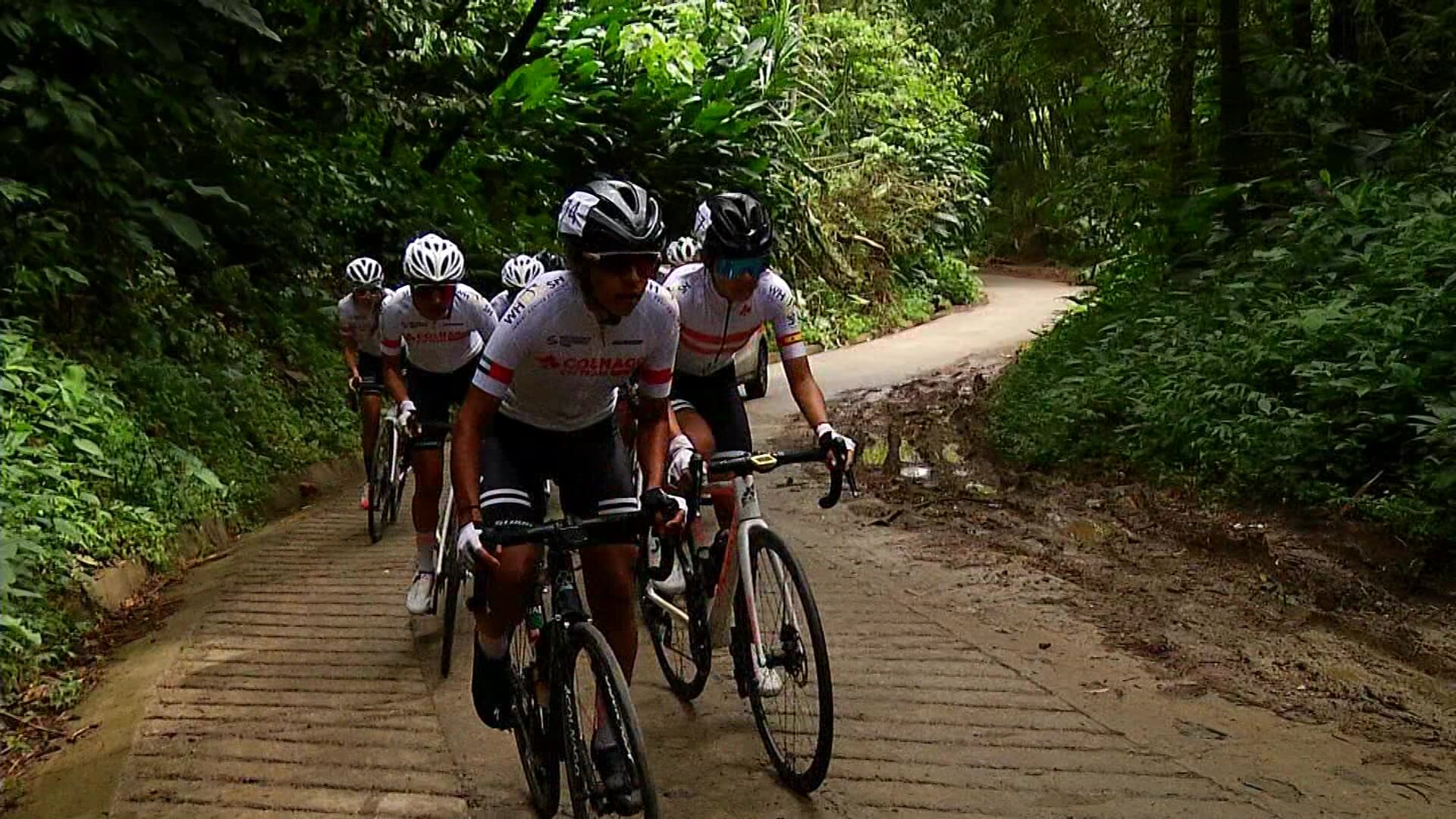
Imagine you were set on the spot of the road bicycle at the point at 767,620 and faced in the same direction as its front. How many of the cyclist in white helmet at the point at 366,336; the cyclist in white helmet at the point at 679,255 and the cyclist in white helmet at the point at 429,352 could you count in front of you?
0

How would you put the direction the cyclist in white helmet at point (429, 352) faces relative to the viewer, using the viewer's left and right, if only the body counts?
facing the viewer

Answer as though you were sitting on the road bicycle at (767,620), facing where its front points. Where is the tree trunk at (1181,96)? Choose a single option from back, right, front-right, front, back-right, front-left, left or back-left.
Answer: left

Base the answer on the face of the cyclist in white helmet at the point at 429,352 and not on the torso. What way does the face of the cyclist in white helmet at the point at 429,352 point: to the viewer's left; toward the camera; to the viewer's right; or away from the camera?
toward the camera

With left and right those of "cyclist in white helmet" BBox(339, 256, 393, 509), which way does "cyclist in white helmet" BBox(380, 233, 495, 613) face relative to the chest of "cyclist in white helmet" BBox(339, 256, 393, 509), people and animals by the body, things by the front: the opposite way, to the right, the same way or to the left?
the same way

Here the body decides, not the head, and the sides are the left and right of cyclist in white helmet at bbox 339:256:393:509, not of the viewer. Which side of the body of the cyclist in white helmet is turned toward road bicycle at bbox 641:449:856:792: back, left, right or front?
front

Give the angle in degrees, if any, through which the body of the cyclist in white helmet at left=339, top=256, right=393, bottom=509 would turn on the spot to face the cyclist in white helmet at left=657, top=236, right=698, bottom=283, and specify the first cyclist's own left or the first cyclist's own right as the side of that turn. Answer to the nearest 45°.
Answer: approximately 45° to the first cyclist's own left

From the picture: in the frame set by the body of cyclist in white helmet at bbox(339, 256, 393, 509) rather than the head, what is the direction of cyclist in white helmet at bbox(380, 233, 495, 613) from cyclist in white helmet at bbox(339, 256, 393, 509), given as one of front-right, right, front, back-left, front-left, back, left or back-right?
front

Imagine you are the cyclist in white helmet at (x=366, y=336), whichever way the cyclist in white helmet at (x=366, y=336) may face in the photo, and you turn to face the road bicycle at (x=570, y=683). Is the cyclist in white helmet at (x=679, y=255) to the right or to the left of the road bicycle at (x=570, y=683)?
left

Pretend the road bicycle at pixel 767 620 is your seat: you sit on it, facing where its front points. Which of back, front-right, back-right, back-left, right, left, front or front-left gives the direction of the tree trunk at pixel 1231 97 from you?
left

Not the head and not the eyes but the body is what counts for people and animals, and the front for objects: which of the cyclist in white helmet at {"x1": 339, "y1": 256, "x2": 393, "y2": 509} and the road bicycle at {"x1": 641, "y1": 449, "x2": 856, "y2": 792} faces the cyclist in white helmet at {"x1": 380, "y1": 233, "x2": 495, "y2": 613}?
the cyclist in white helmet at {"x1": 339, "y1": 256, "x2": 393, "y2": 509}

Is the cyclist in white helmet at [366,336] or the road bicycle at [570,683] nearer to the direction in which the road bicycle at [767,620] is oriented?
the road bicycle

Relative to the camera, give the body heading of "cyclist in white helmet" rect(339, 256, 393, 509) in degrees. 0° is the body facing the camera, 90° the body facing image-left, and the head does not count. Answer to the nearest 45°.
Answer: approximately 0°

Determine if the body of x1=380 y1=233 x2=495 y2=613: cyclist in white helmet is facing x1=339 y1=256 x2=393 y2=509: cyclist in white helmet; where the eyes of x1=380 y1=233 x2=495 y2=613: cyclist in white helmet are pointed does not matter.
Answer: no

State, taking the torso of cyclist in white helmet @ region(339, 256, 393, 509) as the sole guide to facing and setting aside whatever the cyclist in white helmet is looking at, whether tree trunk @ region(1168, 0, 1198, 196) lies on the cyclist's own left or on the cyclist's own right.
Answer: on the cyclist's own left

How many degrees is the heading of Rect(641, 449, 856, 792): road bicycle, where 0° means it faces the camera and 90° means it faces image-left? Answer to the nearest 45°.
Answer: approximately 315°

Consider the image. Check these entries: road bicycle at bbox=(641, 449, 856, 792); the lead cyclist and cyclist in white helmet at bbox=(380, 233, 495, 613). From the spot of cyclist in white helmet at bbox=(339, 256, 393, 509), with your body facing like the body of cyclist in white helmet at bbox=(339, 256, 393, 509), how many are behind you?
0

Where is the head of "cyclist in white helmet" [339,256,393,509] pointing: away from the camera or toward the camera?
toward the camera
